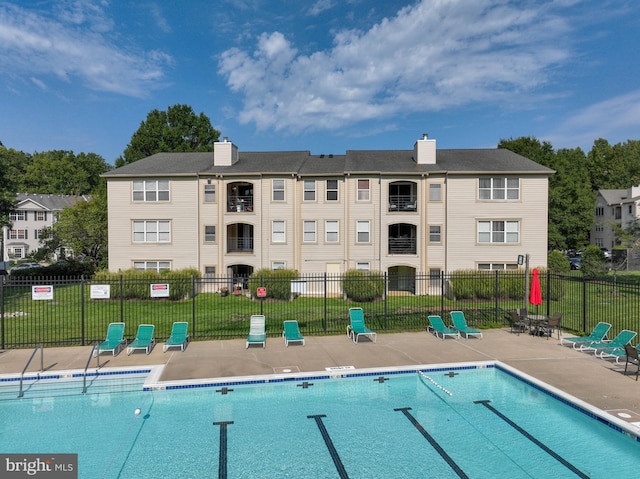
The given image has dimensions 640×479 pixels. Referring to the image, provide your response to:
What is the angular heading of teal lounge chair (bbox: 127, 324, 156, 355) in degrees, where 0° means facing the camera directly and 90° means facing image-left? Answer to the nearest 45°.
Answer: approximately 45°

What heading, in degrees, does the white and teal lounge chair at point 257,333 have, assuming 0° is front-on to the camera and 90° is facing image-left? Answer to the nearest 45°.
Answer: approximately 0°

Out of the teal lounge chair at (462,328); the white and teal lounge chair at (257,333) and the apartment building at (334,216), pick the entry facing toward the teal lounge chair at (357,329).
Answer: the apartment building

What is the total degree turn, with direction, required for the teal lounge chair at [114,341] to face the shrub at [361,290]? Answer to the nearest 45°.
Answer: approximately 180°

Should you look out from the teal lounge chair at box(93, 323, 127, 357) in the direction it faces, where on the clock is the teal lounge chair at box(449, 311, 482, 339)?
the teal lounge chair at box(449, 311, 482, 339) is roughly at 8 o'clock from the teal lounge chair at box(93, 323, 127, 357).

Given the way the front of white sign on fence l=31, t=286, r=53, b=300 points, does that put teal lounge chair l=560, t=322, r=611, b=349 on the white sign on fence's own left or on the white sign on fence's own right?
on the white sign on fence's own left
